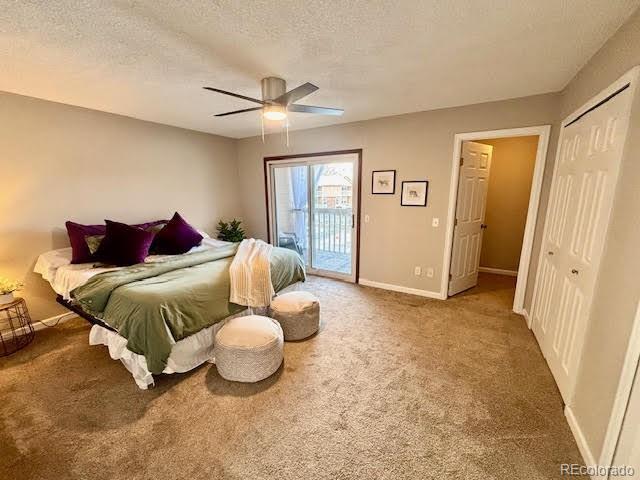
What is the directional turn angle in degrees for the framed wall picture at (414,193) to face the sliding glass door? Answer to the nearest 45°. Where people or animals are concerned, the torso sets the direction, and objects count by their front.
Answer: approximately 90° to its right

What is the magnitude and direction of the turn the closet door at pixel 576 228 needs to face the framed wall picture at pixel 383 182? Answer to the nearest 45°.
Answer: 0° — it already faces it

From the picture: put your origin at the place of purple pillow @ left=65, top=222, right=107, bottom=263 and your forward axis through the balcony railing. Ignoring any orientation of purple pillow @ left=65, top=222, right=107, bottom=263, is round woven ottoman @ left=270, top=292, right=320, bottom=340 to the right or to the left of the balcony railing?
right

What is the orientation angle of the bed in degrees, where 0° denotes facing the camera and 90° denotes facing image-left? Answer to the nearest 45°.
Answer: approximately 315°

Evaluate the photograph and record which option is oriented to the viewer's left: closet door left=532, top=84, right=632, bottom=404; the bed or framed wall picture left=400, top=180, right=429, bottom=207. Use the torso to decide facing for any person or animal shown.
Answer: the closet door

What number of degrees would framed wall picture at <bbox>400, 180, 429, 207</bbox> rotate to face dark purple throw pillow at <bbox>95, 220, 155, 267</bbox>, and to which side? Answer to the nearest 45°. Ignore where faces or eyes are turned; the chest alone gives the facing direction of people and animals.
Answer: approximately 45° to its right

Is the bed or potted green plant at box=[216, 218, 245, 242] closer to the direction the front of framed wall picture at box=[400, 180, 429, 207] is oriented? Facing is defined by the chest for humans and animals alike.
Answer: the bed

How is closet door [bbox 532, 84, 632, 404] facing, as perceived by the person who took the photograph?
facing to the left of the viewer

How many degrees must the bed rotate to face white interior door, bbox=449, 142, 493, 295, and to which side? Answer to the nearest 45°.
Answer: approximately 45° to its left

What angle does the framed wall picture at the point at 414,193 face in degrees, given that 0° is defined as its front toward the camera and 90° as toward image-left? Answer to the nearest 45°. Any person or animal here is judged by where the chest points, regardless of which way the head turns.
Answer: approximately 0°
